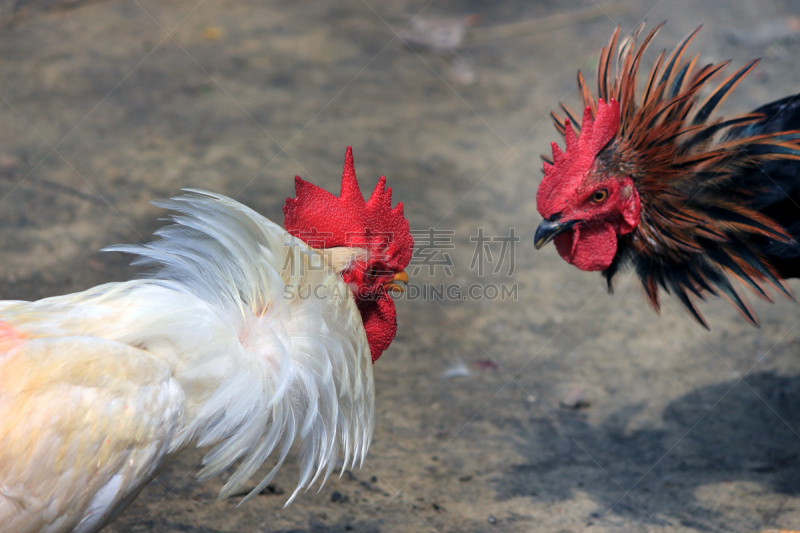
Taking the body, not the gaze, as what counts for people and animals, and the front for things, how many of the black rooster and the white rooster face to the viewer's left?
1

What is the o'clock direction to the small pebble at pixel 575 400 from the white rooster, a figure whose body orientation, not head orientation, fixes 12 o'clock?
The small pebble is roughly at 11 o'clock from the white rooster.

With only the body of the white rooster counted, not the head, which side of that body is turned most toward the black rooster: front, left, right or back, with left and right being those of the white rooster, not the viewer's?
front

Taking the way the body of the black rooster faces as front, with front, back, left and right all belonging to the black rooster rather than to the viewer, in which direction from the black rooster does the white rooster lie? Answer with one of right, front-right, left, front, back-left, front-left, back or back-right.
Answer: front-left

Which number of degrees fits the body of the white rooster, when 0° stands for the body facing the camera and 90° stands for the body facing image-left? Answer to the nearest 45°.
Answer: approximately 270°

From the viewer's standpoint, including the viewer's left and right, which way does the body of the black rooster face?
facing to the left of the viewer
